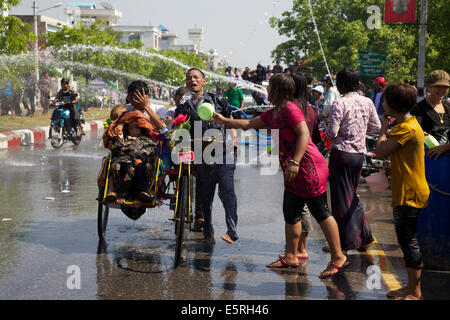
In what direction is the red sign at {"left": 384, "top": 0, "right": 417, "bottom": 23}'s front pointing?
toward the camera

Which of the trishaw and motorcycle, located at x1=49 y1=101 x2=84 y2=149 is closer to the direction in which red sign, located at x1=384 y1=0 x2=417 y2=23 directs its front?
the trishaw

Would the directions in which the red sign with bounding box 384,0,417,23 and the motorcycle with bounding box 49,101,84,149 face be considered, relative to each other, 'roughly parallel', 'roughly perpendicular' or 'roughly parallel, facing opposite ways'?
roughly parallel

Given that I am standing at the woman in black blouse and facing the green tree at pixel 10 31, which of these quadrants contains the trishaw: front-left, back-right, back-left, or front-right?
front-left

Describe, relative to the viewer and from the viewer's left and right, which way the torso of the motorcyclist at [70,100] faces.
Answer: facing the viewer and to the left of the viewer

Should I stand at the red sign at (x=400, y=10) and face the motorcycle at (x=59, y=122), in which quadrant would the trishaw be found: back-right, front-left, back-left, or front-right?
front-left

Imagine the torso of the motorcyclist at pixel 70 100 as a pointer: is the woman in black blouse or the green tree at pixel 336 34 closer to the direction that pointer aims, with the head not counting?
the woman in black blouse

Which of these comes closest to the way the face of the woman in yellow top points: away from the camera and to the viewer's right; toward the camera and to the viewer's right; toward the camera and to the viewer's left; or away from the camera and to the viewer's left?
away from the camera and to the viewer's left

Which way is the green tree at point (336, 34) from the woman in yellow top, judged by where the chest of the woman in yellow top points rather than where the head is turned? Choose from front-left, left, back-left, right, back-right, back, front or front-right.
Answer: right

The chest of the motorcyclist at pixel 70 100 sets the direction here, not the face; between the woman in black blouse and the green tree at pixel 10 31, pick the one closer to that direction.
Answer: the woman in black blouse

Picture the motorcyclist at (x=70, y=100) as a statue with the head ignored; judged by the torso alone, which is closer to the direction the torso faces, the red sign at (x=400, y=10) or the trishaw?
the trishaw

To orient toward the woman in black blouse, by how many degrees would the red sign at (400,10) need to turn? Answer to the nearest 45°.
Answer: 0° — it already faces them

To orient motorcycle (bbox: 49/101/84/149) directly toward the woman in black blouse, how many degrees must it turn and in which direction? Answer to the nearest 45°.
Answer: approximately 45° to its left

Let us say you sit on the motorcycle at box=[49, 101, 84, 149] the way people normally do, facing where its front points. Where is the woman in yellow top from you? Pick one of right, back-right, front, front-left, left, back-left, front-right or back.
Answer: front-left

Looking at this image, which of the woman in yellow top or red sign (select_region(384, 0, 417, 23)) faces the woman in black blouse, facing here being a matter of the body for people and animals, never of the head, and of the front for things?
the red sign

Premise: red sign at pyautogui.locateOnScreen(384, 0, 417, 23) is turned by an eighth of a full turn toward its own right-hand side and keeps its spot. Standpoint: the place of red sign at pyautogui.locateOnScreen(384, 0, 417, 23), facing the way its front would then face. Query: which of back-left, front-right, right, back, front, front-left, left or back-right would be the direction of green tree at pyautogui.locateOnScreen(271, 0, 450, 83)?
back-right

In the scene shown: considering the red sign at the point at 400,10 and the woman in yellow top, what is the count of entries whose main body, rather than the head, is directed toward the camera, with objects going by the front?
1

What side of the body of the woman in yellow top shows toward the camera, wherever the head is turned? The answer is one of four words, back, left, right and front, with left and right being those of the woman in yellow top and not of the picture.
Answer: left
